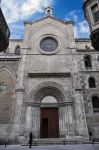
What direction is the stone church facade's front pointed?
toward the camera
